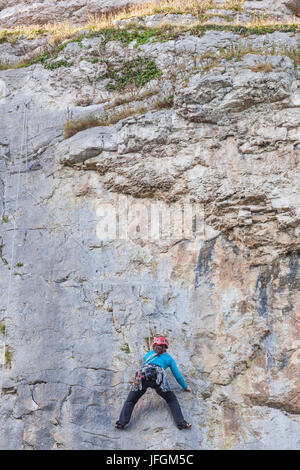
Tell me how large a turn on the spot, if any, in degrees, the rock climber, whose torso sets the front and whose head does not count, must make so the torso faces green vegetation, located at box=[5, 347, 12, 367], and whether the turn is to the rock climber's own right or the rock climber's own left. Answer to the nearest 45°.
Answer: approximately 45° to the rock climber's own left

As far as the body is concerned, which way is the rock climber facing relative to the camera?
away from the camera
